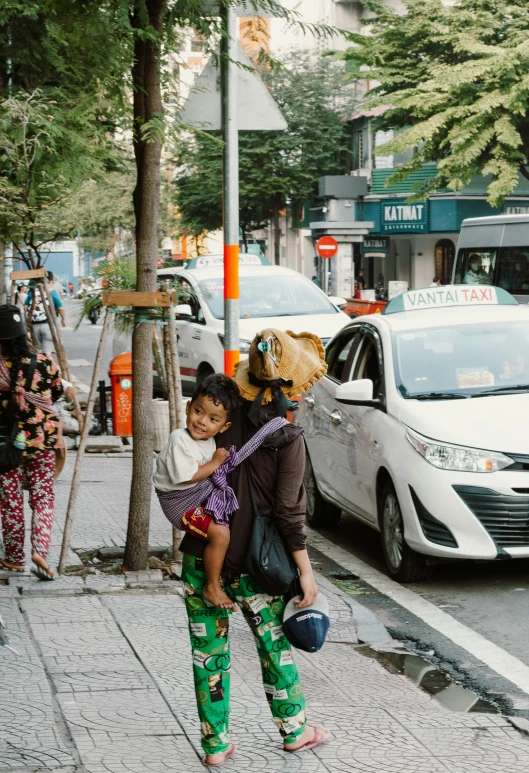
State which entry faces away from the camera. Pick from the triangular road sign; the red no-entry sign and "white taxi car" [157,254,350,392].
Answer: the triangular road sign

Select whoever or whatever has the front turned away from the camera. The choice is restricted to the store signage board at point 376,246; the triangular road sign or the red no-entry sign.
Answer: the triangular road sign

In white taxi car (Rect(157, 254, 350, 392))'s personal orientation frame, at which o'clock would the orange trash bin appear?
The orange trash bin is roughly at 3 o'clock from the white taxi car.

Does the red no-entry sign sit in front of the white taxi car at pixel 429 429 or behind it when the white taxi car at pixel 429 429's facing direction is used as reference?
behind

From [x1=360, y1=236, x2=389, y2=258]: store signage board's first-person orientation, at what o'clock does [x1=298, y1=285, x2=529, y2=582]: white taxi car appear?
The white taxi car is roughly at 12 o'clock from the store signage board.

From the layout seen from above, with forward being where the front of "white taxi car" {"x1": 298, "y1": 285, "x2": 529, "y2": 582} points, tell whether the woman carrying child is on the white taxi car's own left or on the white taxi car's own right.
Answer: on the white taxi car's own right

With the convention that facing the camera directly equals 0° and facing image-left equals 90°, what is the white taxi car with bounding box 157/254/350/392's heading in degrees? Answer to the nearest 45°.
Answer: approximately 315°

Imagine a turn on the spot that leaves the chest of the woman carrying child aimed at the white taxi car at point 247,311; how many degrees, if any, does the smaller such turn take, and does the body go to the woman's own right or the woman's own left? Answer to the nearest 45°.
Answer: approximately 45° to the woman's own left

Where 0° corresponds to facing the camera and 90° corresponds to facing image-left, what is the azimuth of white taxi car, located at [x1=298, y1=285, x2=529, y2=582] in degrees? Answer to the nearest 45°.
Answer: approximately 315°

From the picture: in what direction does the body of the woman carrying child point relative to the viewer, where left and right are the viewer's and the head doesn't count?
facing away from the viewer and to the right of the viewer

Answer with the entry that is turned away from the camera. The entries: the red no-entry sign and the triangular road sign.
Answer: the triangular road sign
